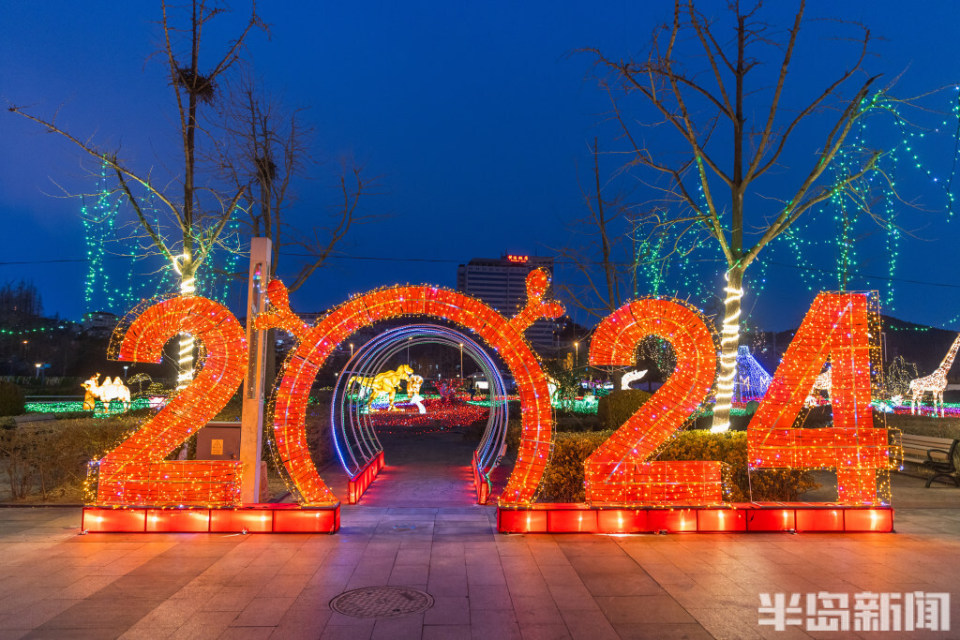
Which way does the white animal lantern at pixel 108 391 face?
to the viewer's left

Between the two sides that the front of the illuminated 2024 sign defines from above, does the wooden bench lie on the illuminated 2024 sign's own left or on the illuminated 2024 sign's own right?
on the illuminated 2024 sign's own left

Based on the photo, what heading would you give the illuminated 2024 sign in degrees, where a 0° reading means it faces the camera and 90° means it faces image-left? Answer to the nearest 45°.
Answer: approximately 0°

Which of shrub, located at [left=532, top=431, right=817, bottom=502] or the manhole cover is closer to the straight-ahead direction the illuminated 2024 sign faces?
the manhole cover

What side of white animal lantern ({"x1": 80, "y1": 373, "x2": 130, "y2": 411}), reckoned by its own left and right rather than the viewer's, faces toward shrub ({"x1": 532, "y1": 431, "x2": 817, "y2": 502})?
left

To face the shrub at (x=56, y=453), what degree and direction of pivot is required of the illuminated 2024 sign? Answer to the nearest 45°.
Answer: approximately 90° to its right

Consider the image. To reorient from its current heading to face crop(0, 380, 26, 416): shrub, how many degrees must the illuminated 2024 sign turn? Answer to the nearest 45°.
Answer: approximately 135° to its right

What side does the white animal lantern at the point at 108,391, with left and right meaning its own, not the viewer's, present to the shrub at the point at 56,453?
left

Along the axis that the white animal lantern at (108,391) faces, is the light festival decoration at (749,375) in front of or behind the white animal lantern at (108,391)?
behind

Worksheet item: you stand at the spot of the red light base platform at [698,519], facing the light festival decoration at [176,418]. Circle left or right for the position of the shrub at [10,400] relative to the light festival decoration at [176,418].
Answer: right
